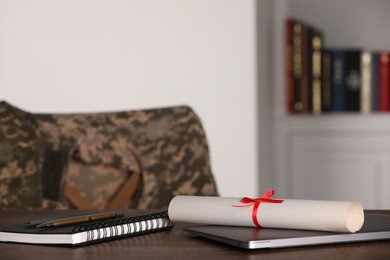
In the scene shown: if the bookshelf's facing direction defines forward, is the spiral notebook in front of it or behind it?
in front

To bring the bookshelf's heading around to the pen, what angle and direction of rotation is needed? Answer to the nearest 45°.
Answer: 0° — it already faces it

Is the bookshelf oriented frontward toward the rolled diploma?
yes

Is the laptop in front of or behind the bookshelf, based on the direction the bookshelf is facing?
in front

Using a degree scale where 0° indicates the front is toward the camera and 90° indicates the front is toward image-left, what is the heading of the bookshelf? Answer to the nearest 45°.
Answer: approximately 0°
